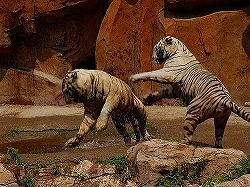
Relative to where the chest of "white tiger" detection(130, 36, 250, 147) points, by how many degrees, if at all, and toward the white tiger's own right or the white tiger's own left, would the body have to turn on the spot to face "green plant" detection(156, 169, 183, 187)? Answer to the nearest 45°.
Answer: approximately 90° to the white tiger's own left

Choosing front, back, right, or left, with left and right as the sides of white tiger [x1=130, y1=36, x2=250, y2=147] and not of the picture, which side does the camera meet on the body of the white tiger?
left

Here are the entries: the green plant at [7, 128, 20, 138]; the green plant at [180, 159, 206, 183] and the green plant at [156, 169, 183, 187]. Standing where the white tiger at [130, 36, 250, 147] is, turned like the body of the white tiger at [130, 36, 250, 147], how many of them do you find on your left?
2

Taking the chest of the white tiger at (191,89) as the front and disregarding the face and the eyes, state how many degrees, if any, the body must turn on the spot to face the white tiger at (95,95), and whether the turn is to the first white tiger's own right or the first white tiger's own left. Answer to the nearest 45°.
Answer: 0° — it already faces it

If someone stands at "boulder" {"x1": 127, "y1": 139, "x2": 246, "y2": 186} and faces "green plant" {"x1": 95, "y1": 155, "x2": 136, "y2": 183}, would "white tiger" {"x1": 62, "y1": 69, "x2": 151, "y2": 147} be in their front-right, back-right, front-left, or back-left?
front-right

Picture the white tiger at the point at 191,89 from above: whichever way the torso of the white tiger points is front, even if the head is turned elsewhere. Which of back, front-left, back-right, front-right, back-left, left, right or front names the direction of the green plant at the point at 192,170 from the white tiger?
left

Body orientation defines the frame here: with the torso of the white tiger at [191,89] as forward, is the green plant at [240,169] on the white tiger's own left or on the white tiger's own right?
on the white tiger's own left

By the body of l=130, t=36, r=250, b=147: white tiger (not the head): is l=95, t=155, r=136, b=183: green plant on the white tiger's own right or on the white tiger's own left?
on the white tiger's own left
